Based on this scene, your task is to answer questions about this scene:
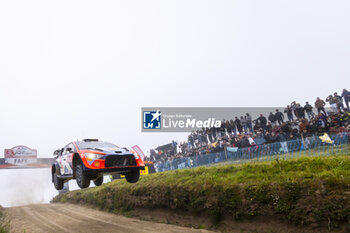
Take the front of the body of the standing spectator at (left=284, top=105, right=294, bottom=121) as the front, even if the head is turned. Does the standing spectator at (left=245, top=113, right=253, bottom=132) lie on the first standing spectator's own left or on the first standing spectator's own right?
on the first standing spectator's own right

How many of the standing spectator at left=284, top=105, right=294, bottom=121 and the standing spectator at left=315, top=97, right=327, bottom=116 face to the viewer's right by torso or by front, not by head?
0

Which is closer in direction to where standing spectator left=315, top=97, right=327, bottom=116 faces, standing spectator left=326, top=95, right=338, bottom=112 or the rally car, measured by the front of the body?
the rally car

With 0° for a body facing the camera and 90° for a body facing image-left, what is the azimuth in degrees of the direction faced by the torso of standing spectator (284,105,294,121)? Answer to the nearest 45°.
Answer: approximately 45°

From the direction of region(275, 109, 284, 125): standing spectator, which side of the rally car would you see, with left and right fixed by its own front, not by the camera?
left

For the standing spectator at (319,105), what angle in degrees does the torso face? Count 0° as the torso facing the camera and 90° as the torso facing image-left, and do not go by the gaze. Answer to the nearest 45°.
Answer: approximately 45°

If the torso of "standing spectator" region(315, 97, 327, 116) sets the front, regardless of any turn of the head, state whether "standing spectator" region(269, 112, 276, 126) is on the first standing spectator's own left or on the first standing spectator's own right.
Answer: on the first standing spectator's own right

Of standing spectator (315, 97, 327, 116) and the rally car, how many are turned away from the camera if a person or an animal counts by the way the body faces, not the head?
0

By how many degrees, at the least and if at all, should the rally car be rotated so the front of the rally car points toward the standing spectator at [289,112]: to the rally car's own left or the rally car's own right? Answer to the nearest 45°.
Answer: approximately 90° to the rally car's own left
